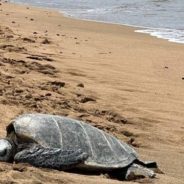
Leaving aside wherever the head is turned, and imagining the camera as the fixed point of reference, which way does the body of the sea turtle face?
to the viewer's left
